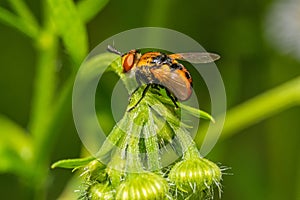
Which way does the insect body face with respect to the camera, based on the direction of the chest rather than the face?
to the viewer's left
